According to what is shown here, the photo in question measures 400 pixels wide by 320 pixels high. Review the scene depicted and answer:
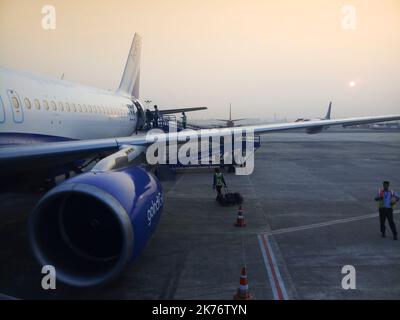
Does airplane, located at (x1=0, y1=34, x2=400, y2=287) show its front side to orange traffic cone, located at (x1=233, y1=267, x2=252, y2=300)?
no

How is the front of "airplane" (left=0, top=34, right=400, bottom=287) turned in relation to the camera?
facing the viewer and to the left of the viewer

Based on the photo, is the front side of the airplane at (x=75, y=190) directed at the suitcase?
no

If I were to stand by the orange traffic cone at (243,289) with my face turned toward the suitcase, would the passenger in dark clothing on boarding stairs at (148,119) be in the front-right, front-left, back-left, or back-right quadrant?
front-left
